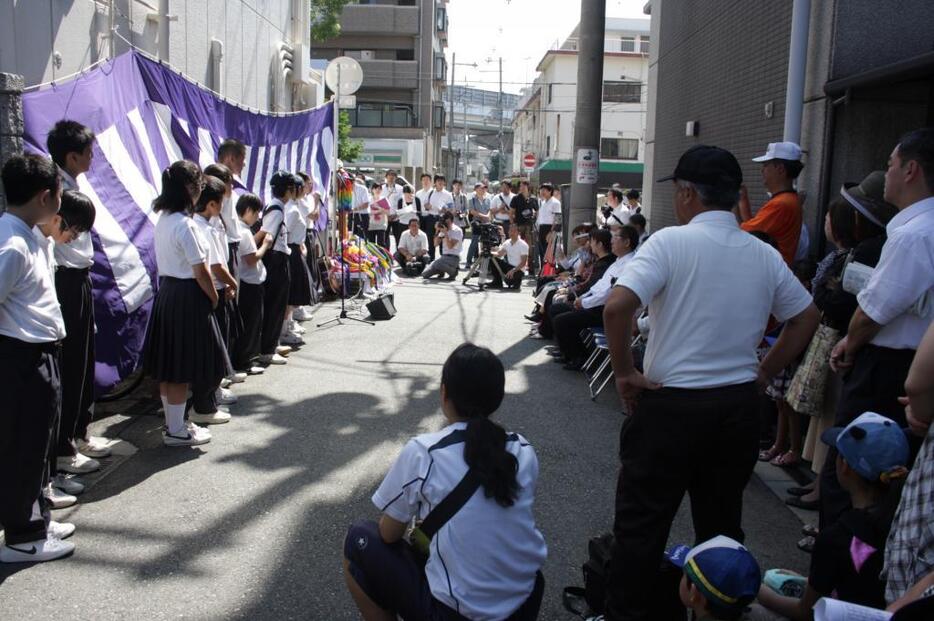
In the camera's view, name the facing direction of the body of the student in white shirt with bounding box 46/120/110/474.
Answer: to the viewer's right

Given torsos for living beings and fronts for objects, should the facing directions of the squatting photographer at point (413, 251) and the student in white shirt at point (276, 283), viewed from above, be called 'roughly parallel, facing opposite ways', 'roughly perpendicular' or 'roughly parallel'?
roughly perpendicular

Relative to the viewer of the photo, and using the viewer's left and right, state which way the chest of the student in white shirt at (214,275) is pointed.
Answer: facing to the right of the viewer

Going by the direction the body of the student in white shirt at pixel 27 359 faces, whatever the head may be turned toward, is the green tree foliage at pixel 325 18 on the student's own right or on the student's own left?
on the student's own left

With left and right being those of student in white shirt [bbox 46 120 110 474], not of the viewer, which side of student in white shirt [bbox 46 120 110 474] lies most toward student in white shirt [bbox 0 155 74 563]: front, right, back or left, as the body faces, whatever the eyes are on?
right

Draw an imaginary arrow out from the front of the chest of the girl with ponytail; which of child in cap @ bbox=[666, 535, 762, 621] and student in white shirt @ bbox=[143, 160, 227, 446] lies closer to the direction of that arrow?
the student in white shirt

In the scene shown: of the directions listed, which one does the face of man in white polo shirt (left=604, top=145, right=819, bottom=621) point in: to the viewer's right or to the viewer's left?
to the viewer's left

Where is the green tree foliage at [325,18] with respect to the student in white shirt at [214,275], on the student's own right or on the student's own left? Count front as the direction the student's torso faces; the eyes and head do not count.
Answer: on the student's own left

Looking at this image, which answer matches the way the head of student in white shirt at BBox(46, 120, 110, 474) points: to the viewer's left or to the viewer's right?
to the viewer's right

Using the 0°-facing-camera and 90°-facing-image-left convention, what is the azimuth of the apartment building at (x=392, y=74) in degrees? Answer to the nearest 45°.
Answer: approximately 0°

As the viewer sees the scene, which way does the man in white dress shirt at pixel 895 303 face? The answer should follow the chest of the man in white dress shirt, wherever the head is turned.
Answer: to the viewer's left

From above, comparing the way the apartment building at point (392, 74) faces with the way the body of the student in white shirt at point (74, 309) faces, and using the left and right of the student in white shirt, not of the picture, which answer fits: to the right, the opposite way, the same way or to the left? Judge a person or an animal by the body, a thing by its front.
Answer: to the right

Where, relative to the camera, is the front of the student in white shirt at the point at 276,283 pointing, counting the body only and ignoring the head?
to the viewer's right
